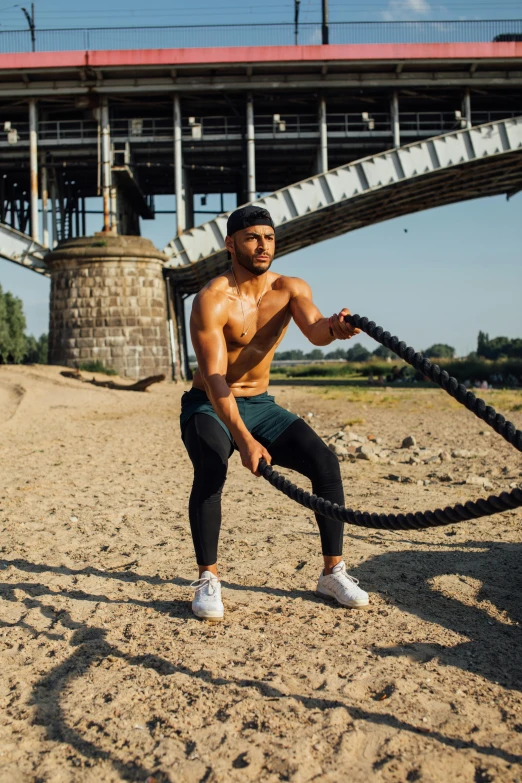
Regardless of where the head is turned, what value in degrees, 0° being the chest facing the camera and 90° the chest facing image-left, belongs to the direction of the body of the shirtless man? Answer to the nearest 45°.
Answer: approximately 315°

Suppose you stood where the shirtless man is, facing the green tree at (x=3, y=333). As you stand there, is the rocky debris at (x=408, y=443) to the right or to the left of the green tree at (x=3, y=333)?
right

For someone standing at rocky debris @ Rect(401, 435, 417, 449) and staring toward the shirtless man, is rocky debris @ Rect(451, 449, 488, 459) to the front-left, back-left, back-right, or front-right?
front-left

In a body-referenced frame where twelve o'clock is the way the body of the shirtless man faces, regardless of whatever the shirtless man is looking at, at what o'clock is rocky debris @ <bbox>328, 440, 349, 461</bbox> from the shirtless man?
The rocky debris is roughly at 8 o'clock from the shirtless man.

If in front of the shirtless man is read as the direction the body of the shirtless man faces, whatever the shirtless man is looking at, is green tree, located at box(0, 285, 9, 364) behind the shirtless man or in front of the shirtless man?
behind

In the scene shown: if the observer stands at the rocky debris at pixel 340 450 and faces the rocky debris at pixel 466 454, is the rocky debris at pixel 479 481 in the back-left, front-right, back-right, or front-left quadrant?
front-right

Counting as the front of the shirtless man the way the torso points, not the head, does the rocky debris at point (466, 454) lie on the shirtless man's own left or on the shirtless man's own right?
on the shirtless man's own left

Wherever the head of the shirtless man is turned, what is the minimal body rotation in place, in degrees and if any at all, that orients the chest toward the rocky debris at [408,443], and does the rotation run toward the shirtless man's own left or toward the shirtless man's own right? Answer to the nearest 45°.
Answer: approximately 135° to the shirtless man's own left

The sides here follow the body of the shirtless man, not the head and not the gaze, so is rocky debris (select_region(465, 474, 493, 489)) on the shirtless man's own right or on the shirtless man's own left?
on the shirtless man's own left

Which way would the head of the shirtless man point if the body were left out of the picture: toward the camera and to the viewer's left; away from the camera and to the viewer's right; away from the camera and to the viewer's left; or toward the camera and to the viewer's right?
toward the camera and to the viewer's right
